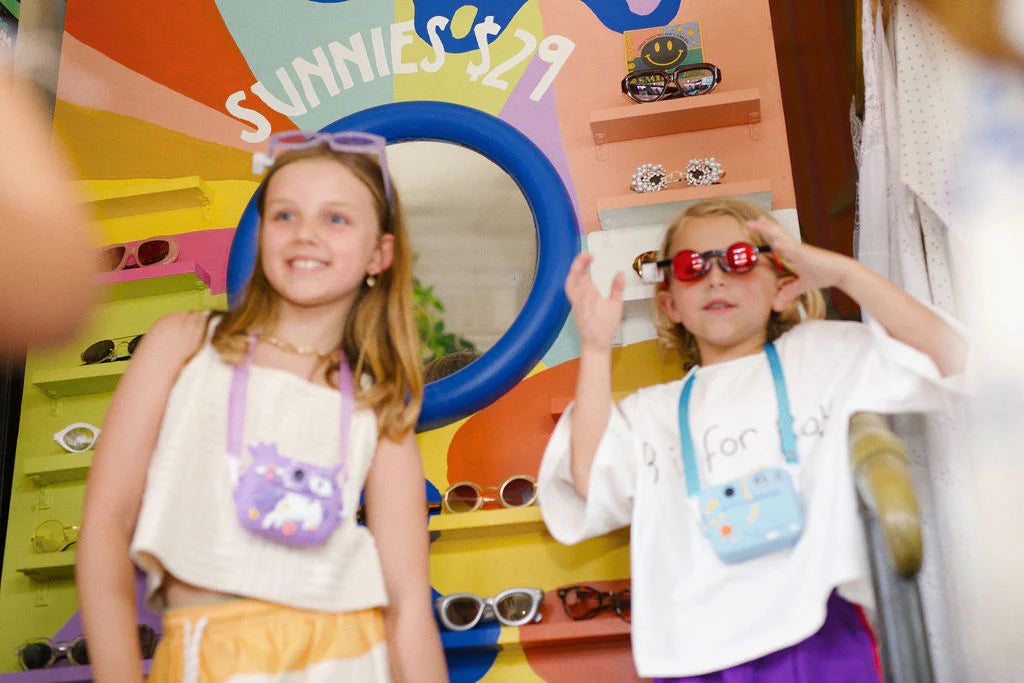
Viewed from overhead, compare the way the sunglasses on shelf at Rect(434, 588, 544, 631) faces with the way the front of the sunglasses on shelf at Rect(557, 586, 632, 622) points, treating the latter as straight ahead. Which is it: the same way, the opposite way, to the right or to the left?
the same way

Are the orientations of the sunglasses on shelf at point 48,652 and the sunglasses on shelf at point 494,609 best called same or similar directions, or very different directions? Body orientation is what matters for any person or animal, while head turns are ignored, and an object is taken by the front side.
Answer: same or similar directions

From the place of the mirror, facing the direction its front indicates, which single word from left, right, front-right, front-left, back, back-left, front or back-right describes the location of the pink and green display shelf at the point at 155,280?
right

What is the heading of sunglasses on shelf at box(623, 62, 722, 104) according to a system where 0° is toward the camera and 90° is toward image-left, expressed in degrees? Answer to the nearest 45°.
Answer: approximately 0°

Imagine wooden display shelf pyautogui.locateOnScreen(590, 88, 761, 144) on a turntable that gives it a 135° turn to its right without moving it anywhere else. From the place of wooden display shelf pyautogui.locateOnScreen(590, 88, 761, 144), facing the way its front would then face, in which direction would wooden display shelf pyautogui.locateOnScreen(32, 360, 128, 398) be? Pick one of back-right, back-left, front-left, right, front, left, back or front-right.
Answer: front-left

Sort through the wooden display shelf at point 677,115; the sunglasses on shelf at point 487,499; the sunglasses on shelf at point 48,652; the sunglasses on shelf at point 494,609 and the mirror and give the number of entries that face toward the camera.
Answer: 5

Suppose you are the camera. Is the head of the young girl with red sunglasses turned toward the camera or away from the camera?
toward the camera

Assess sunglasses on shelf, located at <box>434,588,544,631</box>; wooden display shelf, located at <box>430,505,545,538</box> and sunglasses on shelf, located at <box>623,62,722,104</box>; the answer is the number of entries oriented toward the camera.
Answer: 3

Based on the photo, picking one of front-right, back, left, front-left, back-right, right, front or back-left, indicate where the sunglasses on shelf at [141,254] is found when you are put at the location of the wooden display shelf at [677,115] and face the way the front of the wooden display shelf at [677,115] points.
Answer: right

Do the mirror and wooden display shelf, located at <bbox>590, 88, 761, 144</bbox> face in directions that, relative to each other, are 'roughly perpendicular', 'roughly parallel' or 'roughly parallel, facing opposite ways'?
roughly parallel

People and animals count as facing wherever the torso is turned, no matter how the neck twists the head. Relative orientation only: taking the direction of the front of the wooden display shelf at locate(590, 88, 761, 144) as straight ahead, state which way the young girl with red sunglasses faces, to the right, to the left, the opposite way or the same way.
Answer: the same way

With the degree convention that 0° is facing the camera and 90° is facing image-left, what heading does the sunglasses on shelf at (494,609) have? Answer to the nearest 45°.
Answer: approximately 0°

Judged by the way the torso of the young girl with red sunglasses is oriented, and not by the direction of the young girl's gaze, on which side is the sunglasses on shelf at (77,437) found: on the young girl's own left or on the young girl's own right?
on the young girl's own right

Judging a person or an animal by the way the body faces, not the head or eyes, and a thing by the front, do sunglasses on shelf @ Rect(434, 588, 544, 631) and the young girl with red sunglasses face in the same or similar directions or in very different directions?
same or similar directions

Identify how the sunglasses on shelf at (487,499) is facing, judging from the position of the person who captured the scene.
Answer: facing the viewer
